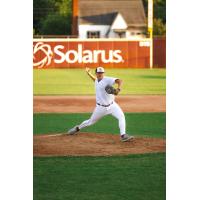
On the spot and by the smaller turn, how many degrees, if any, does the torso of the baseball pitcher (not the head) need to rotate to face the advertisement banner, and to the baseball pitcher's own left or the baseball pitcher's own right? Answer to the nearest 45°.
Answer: approximately 180°

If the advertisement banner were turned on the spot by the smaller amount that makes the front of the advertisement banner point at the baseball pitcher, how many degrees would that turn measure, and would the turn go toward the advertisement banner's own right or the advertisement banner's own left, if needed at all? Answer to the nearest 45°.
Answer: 0° — it already faces them

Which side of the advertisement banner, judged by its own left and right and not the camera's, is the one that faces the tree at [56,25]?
back

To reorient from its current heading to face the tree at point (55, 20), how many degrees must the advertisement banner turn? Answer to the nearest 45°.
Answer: approximately 180°

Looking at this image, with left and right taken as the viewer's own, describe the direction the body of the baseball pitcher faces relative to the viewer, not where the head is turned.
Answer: facing the viewer

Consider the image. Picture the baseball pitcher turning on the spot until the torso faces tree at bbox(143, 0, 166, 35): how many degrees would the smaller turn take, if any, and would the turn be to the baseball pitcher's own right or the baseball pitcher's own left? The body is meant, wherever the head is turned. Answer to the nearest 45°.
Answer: approximately 180°

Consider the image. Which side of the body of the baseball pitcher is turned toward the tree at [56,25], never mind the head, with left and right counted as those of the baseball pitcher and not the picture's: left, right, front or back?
back

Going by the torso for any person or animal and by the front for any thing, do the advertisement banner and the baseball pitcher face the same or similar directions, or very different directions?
same or similar directions

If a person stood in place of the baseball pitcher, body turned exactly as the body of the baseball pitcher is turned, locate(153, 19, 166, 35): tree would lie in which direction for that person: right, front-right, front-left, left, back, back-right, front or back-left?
back

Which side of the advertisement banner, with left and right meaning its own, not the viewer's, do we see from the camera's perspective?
front
